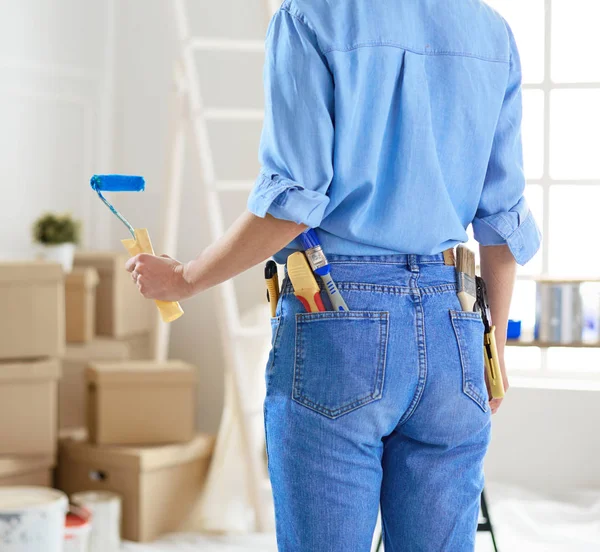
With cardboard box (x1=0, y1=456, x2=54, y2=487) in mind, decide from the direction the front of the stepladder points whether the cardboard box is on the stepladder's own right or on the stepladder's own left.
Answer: on the stepladder's own right

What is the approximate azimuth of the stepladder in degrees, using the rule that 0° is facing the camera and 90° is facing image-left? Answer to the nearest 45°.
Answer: approximately 315°

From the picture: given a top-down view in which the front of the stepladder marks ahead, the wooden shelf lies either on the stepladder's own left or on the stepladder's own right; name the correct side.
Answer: on the stepladder's own left

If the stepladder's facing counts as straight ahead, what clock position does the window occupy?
The window is roughly at 10 o'clock from the stepladder.

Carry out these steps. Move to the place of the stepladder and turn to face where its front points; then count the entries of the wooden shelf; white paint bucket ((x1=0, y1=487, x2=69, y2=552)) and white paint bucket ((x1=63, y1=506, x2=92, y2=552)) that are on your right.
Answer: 2

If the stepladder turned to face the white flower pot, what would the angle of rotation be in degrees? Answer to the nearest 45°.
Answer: approximately 135° to its right
